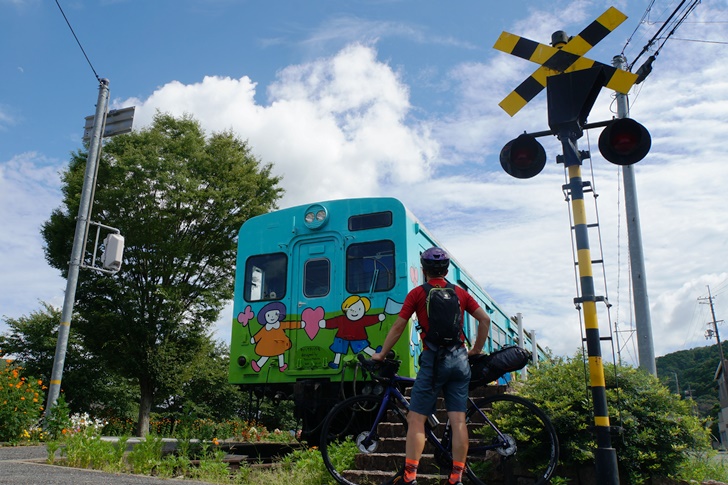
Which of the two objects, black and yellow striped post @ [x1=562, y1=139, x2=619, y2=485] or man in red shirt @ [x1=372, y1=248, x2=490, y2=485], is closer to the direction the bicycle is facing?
the man in red shirt

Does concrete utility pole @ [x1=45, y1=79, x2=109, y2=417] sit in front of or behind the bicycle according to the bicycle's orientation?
in front

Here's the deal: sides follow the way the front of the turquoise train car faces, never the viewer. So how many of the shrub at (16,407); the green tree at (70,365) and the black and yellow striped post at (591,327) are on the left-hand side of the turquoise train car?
1

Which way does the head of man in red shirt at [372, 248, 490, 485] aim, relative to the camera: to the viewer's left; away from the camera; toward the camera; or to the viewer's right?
away from the camera

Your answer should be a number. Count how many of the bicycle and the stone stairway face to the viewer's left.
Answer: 1

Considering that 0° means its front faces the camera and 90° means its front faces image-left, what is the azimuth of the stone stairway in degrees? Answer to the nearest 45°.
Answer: approximately 0°

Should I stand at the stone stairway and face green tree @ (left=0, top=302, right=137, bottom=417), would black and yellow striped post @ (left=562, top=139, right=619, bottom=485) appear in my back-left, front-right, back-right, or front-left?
back-right

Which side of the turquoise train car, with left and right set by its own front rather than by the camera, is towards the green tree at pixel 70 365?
right

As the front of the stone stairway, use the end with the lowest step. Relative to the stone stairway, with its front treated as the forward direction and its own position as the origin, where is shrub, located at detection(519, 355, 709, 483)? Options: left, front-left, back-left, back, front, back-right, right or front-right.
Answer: left

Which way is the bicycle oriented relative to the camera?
to the viewer's left

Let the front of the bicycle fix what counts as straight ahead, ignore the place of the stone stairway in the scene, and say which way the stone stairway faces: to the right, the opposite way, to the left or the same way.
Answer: to the left
